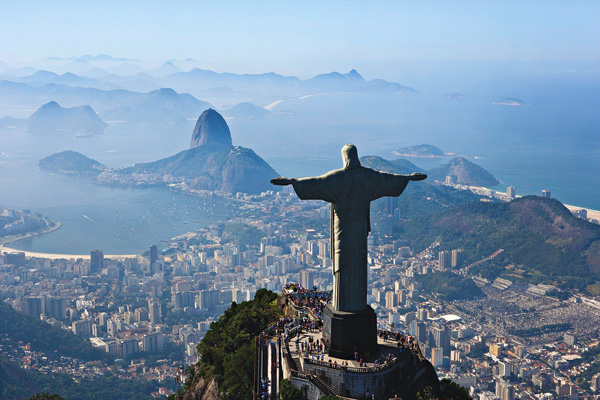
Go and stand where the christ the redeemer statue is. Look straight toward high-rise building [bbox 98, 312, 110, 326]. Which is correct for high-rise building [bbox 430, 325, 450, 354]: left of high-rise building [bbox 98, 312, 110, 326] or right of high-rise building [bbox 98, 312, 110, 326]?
right

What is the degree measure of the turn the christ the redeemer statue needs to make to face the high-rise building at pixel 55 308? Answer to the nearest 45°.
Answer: approximately 45° to its left

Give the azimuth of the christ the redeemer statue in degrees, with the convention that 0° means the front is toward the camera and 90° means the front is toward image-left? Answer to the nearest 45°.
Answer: approximately 180°

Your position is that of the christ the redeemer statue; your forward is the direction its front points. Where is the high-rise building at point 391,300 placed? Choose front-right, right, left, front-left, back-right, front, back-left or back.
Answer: front

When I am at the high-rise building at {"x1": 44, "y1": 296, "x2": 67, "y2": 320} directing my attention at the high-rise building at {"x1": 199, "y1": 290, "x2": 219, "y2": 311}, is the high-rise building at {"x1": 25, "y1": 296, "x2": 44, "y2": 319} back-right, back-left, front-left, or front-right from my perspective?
back-left

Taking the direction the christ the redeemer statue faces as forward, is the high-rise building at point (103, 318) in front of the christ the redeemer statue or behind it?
in front

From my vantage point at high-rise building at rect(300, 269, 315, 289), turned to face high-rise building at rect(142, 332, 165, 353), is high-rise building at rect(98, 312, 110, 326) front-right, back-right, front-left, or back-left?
front-right

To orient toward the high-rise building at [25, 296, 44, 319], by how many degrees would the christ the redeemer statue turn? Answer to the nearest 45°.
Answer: approximately 45° to its left

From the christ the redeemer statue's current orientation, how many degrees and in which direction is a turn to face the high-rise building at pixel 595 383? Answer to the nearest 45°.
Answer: approximately 45° to its right

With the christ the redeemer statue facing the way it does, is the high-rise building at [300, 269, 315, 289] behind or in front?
in front

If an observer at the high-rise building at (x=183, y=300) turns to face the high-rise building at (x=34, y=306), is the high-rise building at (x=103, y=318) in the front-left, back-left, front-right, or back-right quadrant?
front-left
